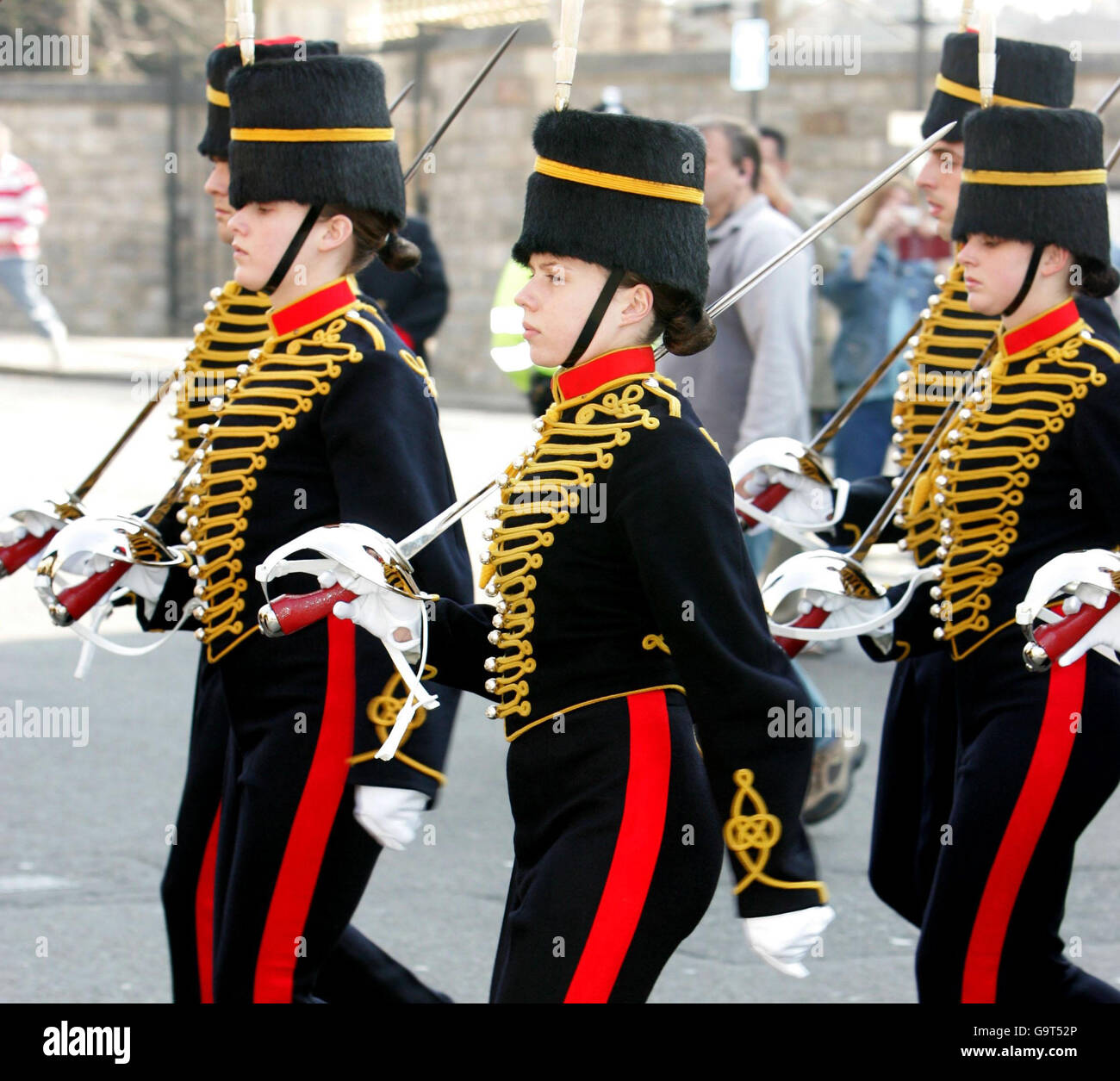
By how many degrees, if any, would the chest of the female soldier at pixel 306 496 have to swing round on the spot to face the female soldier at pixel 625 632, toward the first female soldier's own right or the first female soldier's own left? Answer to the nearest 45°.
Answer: approximately 135° to the first female soldier's own left

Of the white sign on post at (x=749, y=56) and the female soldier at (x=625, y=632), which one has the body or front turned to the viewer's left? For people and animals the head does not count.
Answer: the female soldier

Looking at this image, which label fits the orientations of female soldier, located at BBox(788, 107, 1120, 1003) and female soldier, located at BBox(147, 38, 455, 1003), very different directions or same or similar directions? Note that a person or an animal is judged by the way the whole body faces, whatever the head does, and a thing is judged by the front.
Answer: same or similar directions

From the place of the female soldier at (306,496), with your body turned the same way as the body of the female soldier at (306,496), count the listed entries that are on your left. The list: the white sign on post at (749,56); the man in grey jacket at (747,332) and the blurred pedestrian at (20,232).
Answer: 0

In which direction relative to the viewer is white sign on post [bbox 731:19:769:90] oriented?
toward the camera

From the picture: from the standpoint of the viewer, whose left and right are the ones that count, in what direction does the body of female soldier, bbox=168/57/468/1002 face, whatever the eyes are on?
facing to the left of the viewer

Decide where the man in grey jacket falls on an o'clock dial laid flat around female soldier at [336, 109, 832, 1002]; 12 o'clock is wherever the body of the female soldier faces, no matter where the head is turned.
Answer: The man in grey jacket is roughly at 3 o'clock from the female soldier.

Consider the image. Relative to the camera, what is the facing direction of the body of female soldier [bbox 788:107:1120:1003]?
to the viewer's left

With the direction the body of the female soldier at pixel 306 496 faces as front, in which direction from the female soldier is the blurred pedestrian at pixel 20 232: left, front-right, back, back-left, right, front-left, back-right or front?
right

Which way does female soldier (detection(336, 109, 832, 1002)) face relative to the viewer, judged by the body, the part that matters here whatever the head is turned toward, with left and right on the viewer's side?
facing to the left of the viewer

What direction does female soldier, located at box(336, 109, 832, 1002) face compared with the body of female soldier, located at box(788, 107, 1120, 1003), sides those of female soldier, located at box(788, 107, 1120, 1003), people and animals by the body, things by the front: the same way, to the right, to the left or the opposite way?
the same way

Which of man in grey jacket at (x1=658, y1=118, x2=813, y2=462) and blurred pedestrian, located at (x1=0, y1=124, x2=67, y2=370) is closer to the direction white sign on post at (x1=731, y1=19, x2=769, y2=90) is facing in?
the man in grey jacket

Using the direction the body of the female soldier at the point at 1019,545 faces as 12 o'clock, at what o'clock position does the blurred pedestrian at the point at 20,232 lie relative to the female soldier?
The blurred pedestrian is roughly at 2 o'clock from the female soldier.

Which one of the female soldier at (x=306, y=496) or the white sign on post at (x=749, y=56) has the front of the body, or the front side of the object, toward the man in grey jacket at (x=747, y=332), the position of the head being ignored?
the white sign on post

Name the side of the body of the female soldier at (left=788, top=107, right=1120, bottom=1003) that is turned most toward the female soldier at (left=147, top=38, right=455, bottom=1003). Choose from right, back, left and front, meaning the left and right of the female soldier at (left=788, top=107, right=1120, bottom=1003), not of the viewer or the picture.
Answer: front
